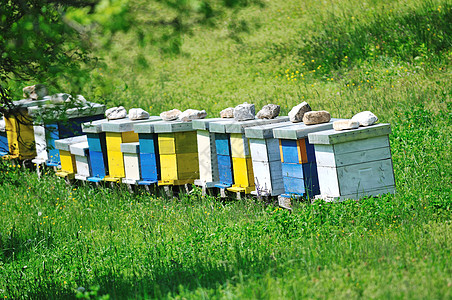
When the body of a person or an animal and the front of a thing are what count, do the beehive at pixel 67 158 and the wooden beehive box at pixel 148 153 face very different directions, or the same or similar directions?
same or similar directions

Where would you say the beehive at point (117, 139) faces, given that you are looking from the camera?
facing the viewer and to the left of the viewer

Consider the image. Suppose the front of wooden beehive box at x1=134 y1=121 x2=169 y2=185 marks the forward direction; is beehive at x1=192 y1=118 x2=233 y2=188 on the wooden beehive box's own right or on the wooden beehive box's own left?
on the wooden beehive box's own left

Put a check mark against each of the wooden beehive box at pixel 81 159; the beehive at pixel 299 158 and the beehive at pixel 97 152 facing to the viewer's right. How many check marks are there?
0

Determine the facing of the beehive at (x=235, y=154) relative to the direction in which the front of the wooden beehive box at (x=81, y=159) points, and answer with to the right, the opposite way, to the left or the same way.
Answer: the same way

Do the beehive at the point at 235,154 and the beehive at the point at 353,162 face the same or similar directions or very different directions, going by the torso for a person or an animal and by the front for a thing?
same or similar directions

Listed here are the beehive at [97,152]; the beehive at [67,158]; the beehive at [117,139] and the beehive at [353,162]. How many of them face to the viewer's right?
0

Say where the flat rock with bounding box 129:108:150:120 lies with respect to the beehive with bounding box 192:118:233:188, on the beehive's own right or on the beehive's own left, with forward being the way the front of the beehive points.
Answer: on the beehive's own right

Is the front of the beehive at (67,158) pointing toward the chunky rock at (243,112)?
no

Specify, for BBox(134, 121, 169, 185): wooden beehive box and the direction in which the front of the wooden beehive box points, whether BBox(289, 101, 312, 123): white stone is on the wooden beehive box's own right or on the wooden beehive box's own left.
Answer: on the wooden beehive box's own left

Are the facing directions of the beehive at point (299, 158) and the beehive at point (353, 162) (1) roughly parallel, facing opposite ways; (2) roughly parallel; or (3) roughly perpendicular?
roughly parallel

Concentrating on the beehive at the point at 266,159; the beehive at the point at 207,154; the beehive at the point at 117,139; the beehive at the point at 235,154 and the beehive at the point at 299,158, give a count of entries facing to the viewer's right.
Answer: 0

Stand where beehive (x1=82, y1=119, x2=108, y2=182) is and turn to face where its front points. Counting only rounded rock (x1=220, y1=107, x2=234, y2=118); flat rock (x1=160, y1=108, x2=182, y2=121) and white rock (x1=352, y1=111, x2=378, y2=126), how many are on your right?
0

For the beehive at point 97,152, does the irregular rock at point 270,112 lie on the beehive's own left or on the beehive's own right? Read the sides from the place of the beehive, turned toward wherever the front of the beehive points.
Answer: on the beehive's own left

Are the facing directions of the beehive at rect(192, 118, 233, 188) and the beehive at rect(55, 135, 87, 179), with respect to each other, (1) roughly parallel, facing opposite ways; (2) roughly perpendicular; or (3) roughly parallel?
roughly parallel

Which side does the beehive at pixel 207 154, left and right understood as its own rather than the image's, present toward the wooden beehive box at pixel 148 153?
right
